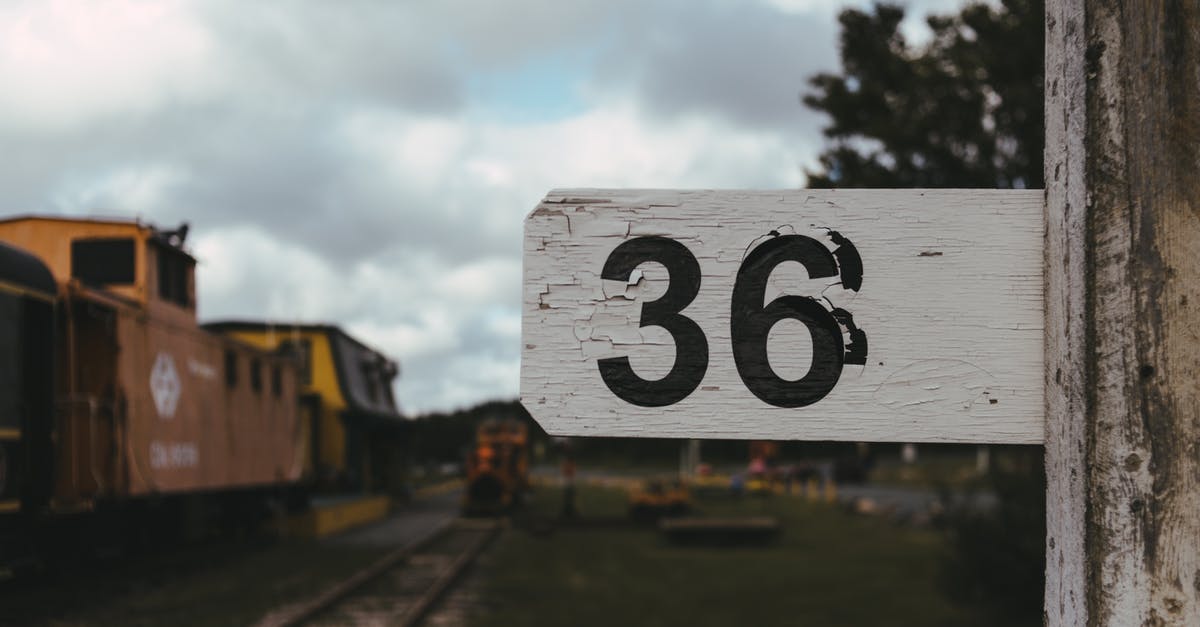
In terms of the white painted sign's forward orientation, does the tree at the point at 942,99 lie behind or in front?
behind

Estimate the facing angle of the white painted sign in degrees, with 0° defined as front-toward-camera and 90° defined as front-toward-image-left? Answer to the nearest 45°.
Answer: approximately 0°

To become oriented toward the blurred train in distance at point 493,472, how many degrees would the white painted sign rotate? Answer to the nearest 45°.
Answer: approximately 180°
